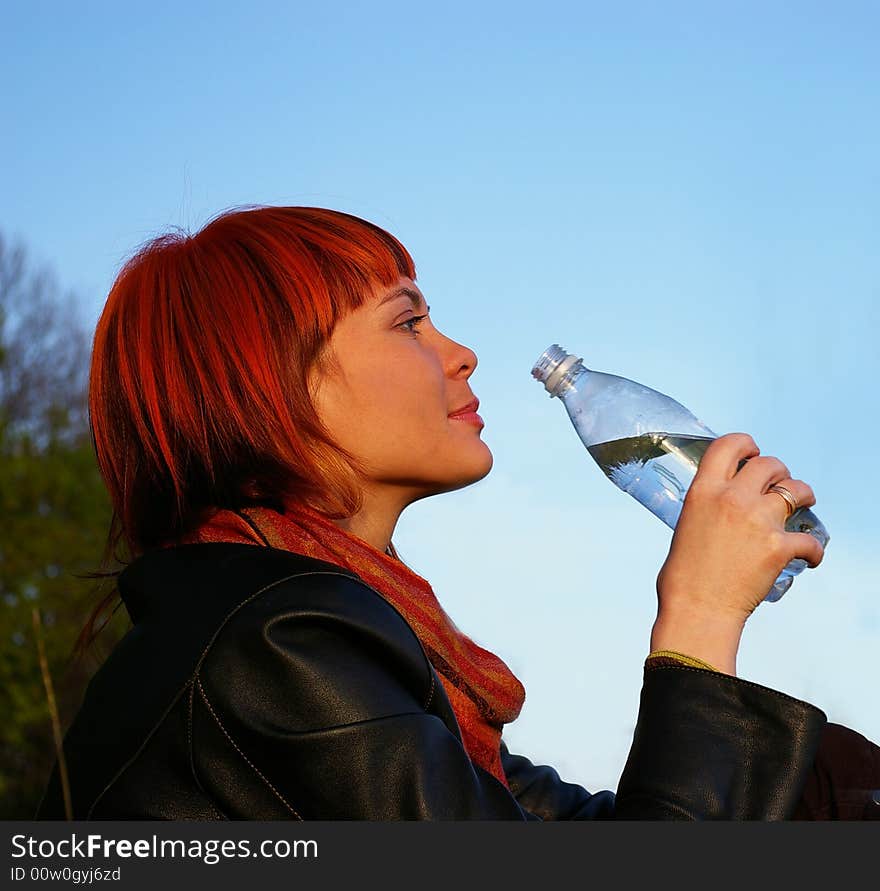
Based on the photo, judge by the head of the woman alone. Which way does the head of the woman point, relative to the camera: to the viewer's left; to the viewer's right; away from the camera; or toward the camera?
to the viewer's right

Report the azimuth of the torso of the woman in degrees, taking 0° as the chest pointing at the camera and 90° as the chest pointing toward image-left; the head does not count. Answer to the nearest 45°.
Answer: approximately 270°
